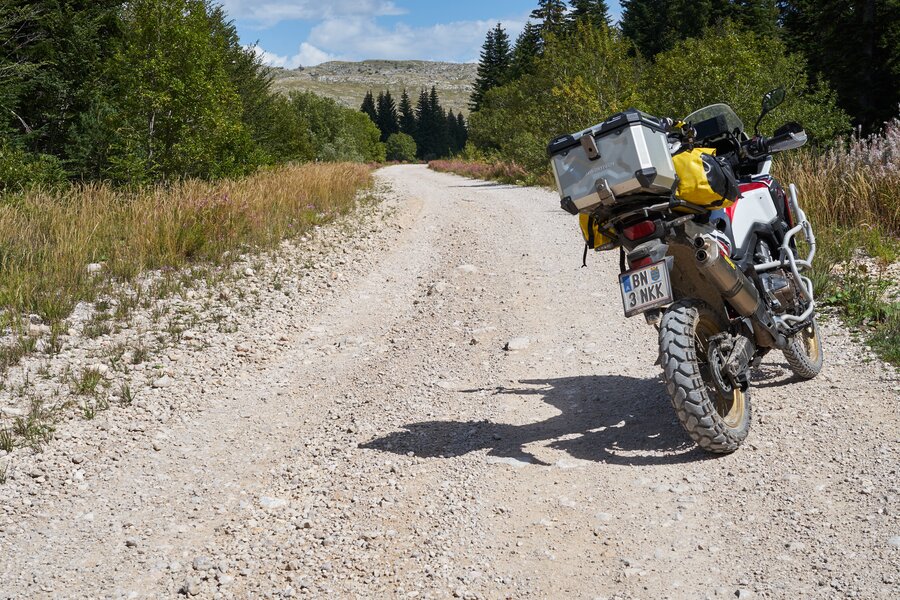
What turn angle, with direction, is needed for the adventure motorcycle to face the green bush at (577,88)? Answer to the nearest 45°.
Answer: approximately 45° to its left

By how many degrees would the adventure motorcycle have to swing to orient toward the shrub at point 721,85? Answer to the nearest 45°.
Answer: approximately 45° to its left

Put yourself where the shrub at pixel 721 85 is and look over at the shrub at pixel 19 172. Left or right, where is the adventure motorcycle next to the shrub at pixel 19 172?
left

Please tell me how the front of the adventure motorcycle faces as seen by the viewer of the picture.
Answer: facing away from the viewer and to the right of the viewer

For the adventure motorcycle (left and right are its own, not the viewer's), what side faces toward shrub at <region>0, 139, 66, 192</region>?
left
